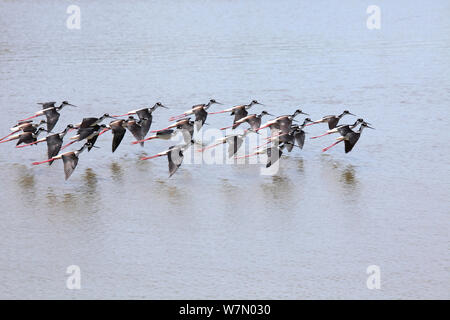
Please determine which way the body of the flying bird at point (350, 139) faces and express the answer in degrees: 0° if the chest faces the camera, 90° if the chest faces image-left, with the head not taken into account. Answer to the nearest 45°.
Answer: approximately 270°

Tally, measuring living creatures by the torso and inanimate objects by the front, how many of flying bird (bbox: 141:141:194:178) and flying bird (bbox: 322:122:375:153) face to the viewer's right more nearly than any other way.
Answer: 2

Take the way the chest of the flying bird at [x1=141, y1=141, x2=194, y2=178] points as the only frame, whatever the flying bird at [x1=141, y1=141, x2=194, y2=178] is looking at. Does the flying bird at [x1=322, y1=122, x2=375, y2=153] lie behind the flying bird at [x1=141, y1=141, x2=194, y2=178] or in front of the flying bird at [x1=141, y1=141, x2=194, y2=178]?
in front

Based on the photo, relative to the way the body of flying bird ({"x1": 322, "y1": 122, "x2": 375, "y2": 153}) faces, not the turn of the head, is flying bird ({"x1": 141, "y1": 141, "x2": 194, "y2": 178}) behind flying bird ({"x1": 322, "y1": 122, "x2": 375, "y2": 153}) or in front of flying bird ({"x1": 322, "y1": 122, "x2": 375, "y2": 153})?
behind

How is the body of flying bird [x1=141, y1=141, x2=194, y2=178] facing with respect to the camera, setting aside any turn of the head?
to the viewer's right
